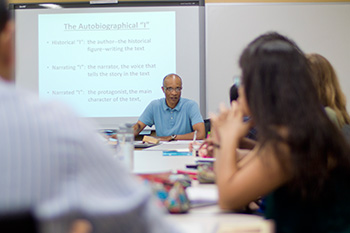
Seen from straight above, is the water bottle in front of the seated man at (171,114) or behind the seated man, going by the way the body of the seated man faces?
in front

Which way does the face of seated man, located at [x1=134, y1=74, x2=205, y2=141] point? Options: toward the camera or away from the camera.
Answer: toward the camera

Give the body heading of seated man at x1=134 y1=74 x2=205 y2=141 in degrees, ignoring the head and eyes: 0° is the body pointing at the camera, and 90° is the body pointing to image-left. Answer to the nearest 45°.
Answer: approximately 0°
